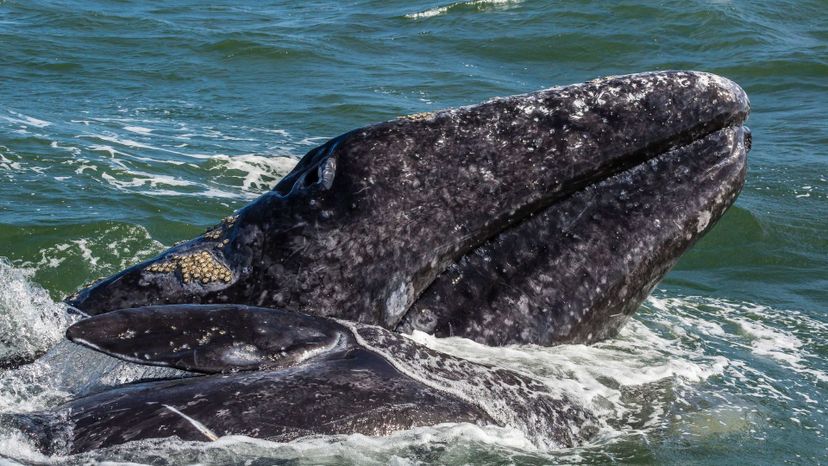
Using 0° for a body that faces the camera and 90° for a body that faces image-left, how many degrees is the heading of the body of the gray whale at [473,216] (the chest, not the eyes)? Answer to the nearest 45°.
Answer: approximately 270°
